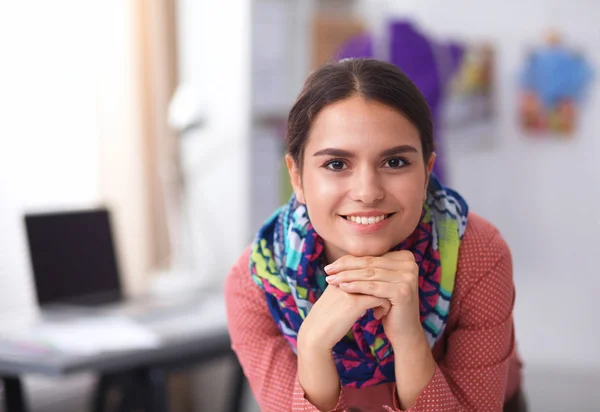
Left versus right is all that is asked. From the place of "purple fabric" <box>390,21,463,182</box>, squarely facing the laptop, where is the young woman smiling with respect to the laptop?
left

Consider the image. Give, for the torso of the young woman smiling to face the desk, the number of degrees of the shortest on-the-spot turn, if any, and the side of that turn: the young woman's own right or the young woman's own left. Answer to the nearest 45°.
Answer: approximately 135° to the young woman's own right

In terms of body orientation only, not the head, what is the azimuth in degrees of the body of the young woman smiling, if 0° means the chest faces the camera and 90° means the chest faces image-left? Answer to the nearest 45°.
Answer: approximately 0°

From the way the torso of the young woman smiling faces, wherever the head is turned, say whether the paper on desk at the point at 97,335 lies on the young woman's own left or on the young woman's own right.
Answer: on the young woman's own right

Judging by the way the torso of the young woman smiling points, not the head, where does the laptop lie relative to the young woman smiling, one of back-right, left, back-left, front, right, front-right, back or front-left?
back-right

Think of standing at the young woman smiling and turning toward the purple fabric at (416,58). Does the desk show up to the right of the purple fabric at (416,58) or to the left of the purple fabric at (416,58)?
left

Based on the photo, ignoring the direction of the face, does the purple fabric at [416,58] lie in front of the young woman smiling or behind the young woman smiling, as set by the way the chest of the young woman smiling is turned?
behind
